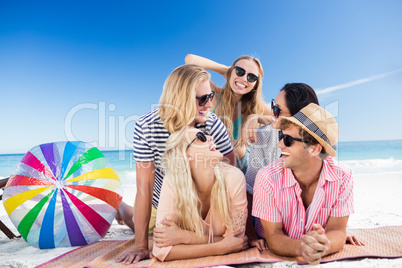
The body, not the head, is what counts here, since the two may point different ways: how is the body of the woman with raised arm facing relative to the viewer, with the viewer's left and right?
facing the viewer

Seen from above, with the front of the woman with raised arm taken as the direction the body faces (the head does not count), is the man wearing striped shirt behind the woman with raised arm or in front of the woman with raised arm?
in front

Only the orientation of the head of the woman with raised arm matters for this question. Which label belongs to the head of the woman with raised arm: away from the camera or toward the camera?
toward the camera
